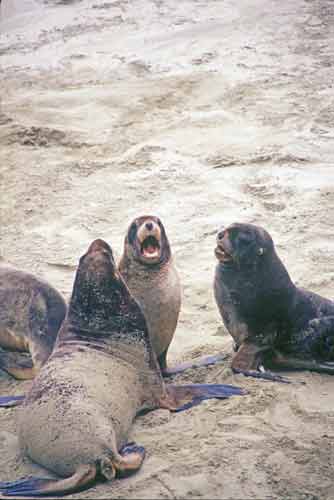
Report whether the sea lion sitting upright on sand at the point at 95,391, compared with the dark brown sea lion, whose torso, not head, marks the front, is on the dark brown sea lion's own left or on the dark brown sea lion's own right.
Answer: on the dark brown sea lion's own left

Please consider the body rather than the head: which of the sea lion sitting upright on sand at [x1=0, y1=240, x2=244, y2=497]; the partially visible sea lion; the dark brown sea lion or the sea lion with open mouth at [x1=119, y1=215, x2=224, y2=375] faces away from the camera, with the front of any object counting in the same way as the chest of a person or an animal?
the sea lion sitting upright on sand

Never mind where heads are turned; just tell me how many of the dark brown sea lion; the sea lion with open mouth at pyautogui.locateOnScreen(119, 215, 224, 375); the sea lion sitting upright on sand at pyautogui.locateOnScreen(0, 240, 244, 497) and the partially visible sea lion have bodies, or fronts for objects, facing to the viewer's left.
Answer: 2

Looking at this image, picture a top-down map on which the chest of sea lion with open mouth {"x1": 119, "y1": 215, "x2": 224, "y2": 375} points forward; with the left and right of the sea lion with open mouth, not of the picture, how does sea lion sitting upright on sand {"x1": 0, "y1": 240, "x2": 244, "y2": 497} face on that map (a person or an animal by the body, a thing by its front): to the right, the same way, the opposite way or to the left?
the opposite way

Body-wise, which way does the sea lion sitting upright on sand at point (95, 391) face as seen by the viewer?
away from the camera

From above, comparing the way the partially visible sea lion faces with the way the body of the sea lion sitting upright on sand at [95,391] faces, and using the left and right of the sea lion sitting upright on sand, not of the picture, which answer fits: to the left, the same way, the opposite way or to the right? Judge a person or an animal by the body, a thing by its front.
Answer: to the left

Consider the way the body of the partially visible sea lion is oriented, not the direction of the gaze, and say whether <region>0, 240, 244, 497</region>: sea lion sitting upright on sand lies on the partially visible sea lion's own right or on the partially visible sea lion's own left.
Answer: on the partially visible sea lion's own left

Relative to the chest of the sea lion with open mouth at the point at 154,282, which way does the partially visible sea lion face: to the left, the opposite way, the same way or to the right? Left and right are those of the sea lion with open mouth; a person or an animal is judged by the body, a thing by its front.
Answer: to the right

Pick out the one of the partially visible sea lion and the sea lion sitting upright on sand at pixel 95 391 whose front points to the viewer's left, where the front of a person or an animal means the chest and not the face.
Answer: the partially visible sea lion

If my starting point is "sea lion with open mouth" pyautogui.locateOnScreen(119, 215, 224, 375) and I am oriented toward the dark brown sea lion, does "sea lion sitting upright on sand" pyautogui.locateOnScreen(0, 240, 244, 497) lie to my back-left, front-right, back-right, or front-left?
back-right

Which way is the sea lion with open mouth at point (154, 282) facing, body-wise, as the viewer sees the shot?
toward the camera

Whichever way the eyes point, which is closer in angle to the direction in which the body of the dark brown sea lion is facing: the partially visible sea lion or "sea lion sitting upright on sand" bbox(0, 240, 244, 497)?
the partially visible sea lion

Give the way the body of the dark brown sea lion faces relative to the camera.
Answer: to the viewer's left

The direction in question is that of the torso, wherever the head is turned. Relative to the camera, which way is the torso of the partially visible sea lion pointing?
to the viewer's left
